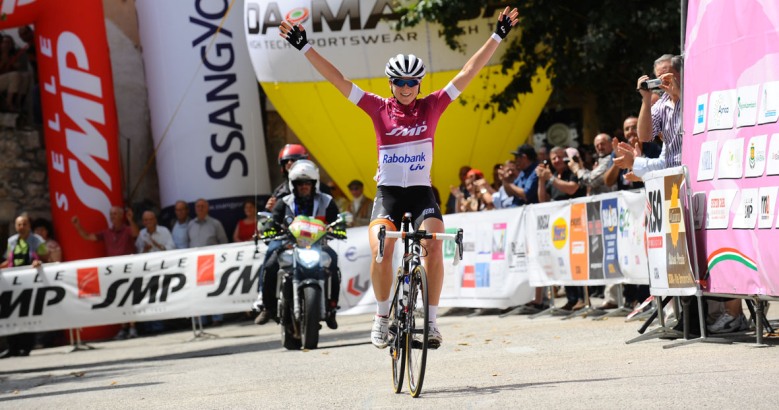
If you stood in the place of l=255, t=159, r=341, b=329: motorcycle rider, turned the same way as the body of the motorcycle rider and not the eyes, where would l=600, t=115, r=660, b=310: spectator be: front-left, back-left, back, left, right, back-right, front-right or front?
left

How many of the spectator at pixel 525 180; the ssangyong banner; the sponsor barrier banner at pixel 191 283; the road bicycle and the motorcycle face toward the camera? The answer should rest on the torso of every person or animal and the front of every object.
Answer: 4

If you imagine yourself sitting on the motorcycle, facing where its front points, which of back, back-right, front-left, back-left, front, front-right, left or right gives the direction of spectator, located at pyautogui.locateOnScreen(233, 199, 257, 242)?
back

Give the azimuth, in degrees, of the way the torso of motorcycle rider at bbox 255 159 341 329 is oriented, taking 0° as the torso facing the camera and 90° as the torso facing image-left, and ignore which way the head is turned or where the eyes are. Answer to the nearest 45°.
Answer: approximately 0°

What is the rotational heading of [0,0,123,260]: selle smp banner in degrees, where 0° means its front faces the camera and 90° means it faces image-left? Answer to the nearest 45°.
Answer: approximately 0°

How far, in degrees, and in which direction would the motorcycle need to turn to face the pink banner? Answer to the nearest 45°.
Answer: approximately 45° to its left

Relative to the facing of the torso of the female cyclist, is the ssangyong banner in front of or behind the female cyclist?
behind
